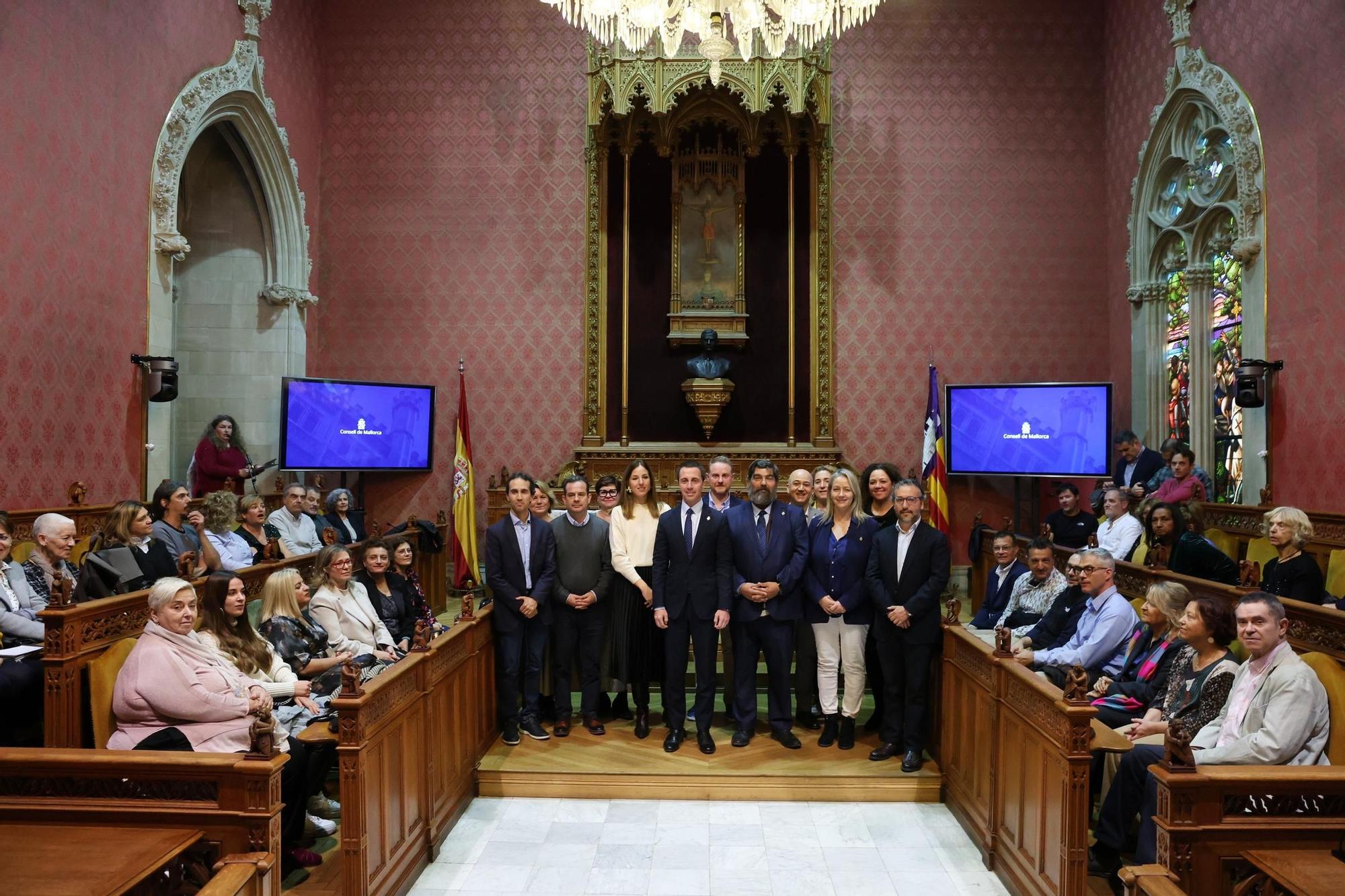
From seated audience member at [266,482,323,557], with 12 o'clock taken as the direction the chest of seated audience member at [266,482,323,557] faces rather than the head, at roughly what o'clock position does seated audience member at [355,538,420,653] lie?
seated audience member at [355,538,420,653] is roughly at 1 o'clock from seated audience member at [266,482,323,557].

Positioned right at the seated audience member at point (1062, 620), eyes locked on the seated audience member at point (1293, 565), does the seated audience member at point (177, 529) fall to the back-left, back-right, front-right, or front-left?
back-right

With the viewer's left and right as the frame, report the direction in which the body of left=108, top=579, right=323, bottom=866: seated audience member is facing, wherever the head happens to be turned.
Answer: facing to the right of the viewer

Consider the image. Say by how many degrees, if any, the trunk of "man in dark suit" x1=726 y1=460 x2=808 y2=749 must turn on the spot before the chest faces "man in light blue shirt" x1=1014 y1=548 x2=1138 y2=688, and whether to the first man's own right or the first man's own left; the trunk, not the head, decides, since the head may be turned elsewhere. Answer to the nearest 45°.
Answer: approximately 90° to the first man's own left

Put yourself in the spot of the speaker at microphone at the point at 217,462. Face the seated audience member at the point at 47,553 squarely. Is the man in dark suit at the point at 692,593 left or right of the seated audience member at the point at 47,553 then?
left

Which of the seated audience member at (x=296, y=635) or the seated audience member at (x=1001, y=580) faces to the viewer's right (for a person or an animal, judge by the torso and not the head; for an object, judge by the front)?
the seated audience member at (x=296, y=635)
